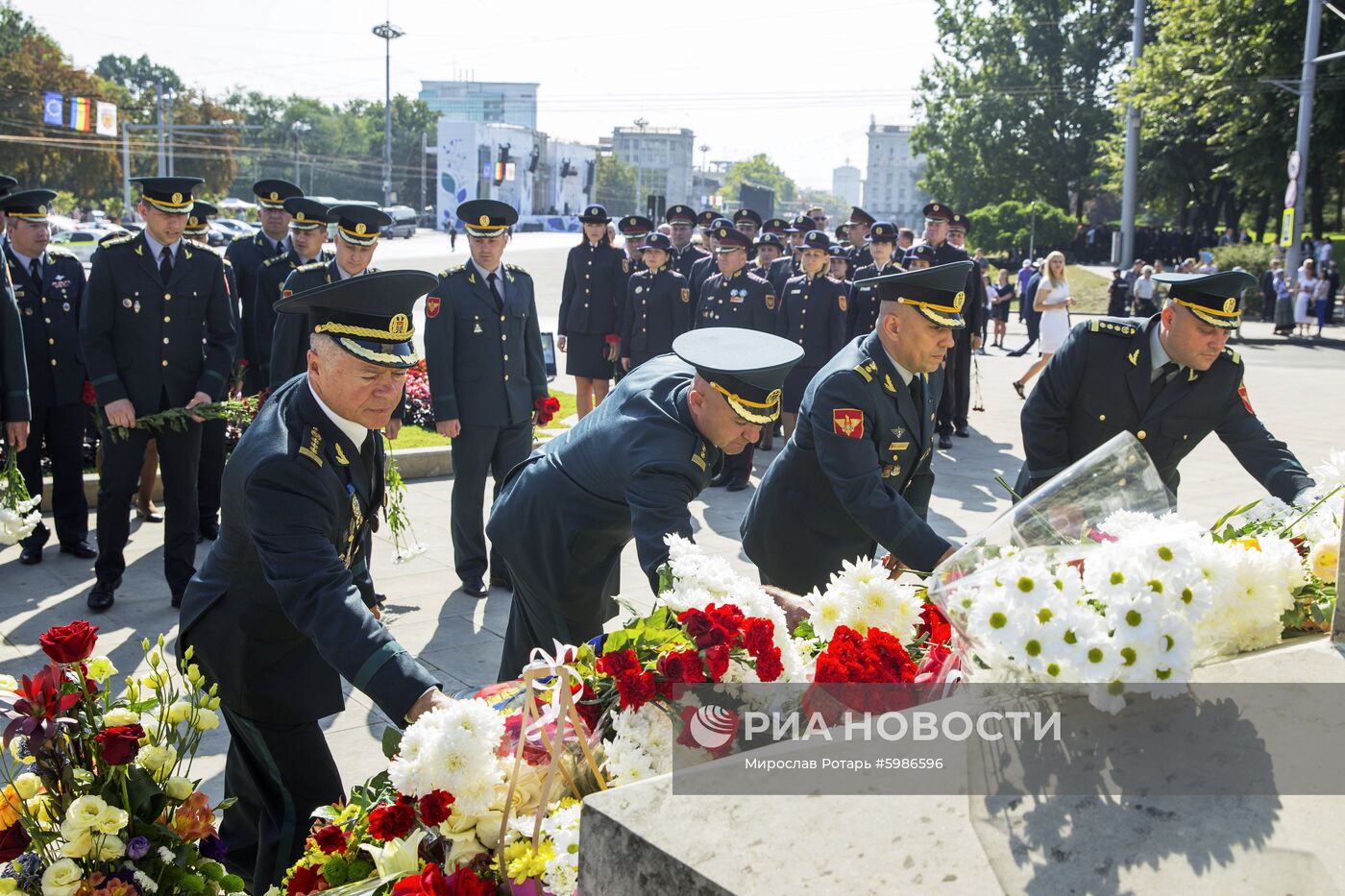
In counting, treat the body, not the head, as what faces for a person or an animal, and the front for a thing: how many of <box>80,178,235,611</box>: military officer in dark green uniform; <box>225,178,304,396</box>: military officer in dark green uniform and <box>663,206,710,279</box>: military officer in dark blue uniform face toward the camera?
3

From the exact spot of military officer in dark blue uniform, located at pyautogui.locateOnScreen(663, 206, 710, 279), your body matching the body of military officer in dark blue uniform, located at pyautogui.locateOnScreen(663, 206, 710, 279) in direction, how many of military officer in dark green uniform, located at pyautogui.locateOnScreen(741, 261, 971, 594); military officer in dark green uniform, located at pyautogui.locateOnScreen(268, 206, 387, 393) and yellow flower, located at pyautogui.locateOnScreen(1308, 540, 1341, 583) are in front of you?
3

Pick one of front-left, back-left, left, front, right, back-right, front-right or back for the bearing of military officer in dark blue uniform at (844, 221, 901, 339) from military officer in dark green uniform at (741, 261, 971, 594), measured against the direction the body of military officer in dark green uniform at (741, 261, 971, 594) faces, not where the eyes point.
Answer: back-left

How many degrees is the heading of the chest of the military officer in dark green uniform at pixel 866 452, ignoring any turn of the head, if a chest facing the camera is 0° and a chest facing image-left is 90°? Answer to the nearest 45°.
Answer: approximately 315°

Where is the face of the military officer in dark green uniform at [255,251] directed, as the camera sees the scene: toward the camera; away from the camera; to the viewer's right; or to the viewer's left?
toward the camera

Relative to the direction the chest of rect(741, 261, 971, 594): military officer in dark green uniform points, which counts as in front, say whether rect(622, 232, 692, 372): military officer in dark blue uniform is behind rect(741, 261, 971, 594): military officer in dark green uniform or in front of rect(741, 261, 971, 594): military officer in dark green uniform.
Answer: behind

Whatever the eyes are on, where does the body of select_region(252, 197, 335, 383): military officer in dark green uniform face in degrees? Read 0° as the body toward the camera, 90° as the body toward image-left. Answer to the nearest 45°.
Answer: approximately 315°

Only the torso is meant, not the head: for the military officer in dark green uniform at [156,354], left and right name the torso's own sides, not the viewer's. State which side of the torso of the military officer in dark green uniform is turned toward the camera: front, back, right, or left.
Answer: front

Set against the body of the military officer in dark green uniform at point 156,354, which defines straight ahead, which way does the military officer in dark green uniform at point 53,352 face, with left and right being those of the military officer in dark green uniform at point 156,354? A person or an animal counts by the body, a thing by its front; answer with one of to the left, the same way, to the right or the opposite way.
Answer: the same way

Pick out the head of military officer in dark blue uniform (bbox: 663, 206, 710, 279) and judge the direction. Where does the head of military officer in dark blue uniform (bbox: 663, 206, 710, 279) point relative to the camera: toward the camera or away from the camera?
toward the camera

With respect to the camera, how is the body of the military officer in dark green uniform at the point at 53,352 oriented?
toward the camera

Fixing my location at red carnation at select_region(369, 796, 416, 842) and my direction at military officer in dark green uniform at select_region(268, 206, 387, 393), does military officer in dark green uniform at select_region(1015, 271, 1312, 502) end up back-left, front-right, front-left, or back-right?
front-right

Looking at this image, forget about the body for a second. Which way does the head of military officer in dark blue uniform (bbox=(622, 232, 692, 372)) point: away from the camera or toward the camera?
toward the camera

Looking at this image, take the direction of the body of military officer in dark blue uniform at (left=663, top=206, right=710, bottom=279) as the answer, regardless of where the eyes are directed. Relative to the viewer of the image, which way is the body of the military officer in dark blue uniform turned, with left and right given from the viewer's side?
facing the viewer

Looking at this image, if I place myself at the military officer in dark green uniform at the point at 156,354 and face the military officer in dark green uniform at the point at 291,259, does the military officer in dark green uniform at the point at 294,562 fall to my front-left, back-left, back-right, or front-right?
back-right
